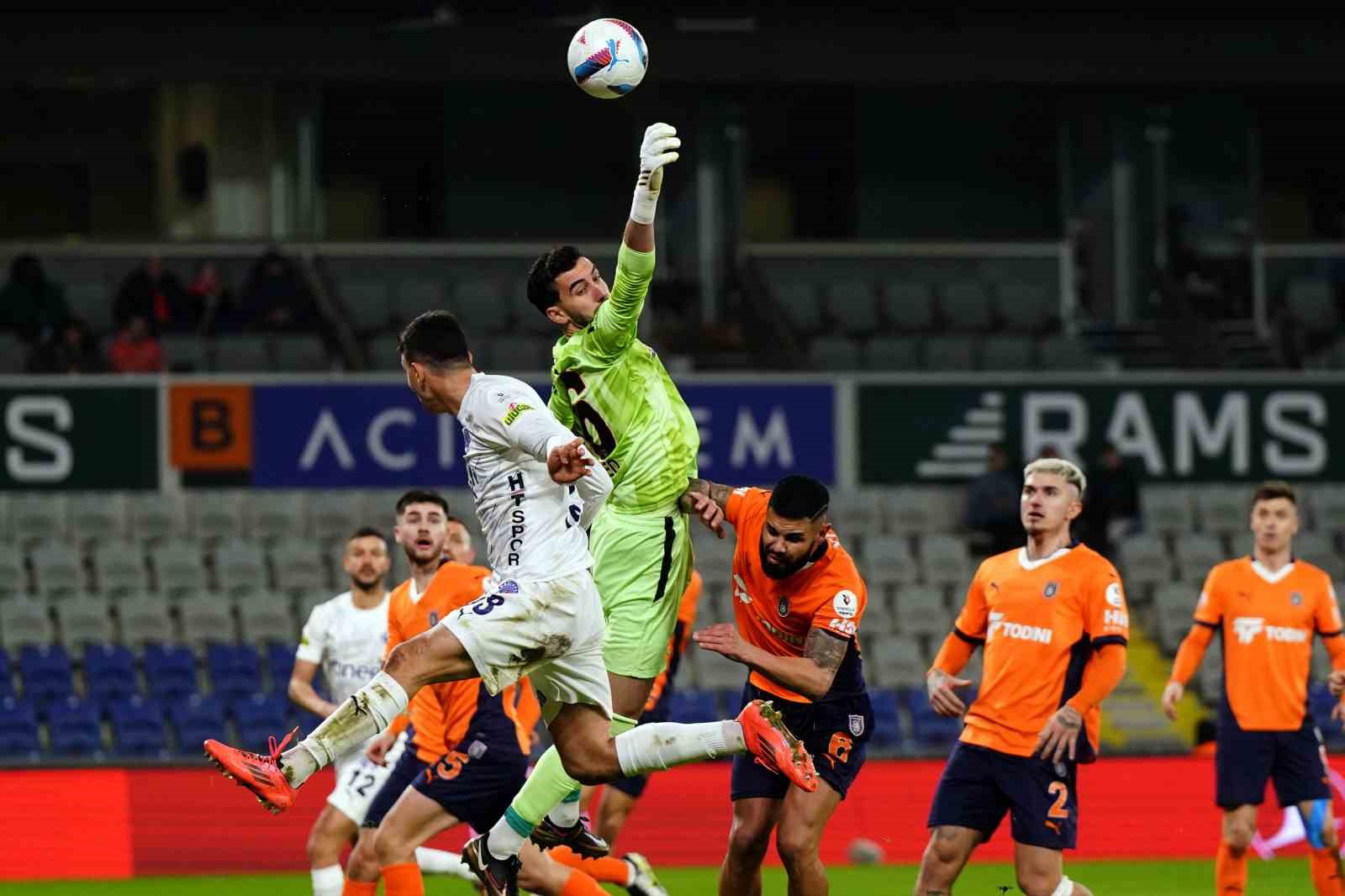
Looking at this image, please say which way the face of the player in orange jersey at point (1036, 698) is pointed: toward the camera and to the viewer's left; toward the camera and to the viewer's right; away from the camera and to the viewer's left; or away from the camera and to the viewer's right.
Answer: toward the camera and to the viewer's left

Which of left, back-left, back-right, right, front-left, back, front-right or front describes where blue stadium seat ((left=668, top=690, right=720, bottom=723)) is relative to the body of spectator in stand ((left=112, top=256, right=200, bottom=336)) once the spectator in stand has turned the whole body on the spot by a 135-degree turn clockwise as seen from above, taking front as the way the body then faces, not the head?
back

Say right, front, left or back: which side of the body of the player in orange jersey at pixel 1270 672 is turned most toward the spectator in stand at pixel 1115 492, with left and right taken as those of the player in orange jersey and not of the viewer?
back

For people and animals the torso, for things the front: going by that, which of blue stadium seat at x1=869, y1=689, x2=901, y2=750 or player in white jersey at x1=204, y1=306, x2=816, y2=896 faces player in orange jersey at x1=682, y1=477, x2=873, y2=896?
the blue stadium seat

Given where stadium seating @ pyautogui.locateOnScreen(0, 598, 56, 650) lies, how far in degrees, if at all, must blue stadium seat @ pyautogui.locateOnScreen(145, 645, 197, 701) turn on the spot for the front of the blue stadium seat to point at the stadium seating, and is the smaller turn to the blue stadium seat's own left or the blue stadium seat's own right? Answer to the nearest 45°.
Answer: approximately 135° to the blue stadium seat's own right

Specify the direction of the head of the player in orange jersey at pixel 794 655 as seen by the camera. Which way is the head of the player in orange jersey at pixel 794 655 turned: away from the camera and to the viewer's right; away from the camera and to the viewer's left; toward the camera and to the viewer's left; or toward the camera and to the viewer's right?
toward the camera and to the viewer's left

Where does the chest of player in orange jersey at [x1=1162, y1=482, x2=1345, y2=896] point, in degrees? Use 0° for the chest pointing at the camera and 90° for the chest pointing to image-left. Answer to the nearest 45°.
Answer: approximately 0°

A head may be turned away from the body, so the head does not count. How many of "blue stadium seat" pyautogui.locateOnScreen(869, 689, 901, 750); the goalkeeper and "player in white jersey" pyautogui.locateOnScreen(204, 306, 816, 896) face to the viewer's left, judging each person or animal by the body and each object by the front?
1

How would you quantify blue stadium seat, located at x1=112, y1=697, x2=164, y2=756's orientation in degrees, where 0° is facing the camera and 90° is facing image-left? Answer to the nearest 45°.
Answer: approximately 0°

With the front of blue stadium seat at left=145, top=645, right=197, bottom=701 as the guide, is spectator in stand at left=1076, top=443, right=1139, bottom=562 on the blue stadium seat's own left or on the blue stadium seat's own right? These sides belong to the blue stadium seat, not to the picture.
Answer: on the blue stadium seat's own left
